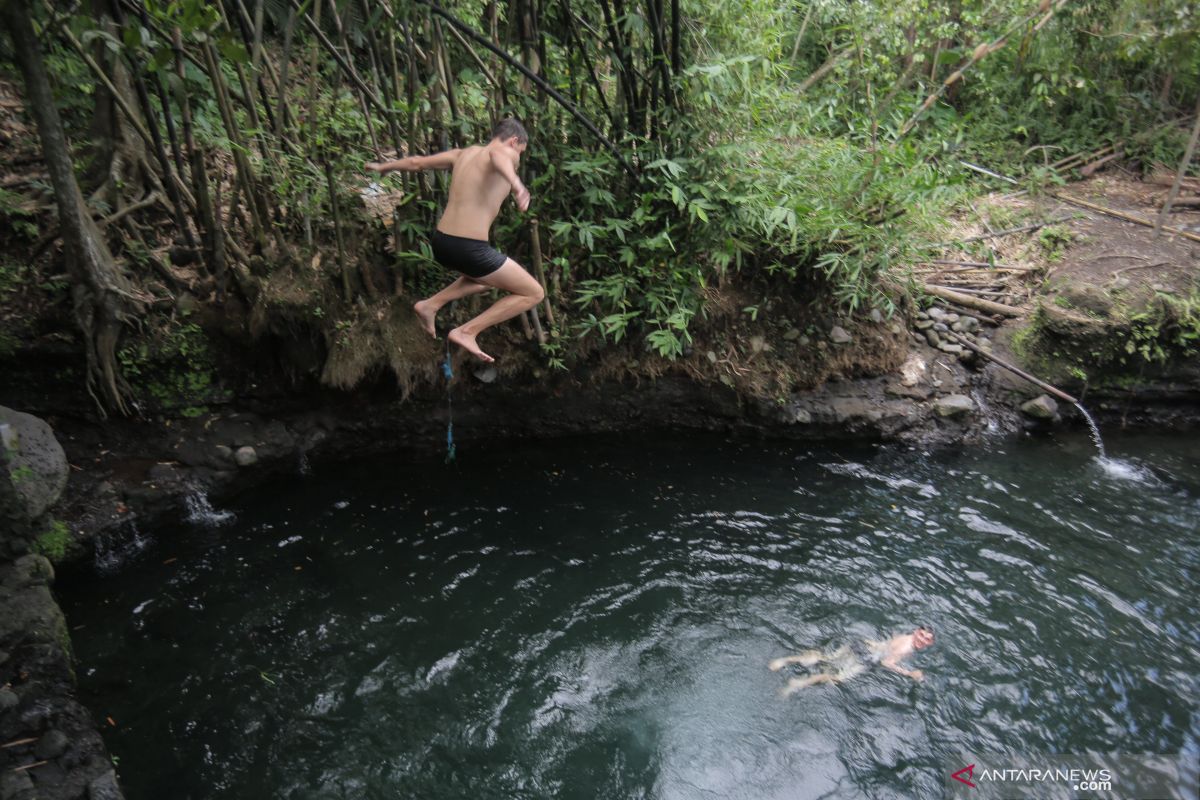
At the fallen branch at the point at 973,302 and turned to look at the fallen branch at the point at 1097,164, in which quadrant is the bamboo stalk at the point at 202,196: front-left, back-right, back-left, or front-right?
back-left

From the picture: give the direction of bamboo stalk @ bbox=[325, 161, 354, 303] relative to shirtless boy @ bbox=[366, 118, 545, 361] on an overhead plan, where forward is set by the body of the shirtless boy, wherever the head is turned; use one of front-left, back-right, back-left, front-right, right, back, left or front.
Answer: left

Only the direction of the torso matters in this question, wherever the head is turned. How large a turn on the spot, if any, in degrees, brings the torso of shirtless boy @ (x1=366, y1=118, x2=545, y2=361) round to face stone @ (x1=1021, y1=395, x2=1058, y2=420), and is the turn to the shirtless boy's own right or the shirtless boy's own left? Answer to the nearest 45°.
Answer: approximately 45° to the shirtless boy's own right

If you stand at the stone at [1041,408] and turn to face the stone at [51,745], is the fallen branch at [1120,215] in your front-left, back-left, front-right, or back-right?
back-right

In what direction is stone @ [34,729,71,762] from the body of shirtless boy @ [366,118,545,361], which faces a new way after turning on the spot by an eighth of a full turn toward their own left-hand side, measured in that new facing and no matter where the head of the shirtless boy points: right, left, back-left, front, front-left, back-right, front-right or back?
back-left

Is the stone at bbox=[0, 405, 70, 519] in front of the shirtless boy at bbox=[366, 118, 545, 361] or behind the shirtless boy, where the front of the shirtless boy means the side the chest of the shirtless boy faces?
behind

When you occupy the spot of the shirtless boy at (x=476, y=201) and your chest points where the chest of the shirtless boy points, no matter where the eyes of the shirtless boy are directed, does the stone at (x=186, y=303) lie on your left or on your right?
on your left

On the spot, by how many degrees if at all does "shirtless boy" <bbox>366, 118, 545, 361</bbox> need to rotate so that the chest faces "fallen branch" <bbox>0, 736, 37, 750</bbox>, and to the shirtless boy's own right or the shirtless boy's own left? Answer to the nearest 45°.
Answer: approximately 180°

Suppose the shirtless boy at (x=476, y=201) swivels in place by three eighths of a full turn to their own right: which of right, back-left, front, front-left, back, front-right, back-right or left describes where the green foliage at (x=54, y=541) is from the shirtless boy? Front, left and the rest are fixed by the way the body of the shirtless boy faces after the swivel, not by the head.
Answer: right

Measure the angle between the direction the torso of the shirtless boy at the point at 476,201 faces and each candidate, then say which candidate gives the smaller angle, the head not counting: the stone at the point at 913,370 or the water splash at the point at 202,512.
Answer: the stone

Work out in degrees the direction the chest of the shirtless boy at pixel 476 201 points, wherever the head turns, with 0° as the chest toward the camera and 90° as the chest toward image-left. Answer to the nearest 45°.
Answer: approximately 225°

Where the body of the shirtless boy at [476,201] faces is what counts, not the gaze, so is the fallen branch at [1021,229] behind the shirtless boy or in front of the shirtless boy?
in front

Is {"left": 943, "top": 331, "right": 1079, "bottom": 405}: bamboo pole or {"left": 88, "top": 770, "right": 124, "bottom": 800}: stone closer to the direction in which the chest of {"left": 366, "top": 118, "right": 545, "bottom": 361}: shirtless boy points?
the bamboo pole

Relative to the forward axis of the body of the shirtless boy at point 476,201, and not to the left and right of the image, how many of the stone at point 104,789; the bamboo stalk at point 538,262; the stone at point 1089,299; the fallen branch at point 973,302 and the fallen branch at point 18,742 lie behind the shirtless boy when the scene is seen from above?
2

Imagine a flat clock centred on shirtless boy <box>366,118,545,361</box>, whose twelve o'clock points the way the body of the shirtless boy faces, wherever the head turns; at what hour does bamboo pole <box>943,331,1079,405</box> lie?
The bamboo pole is roughly at 1 o'clock from the shirtless boy.
